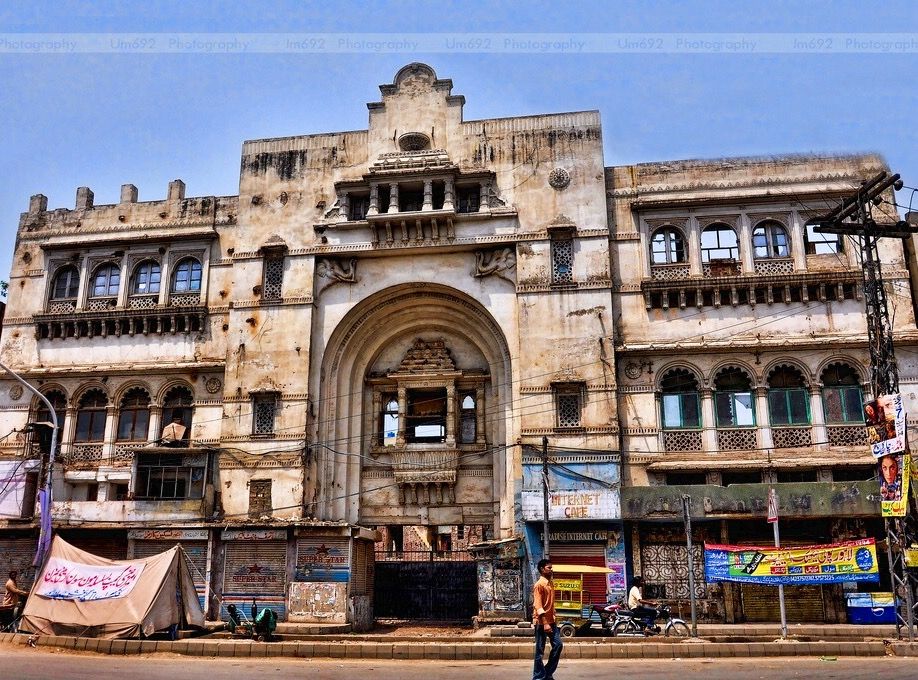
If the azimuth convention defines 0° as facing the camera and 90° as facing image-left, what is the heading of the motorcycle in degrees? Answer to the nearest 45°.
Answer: approximately 270°

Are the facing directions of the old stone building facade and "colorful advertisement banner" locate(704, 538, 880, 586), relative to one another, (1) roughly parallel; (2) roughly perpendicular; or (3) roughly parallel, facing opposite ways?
roughly parallel

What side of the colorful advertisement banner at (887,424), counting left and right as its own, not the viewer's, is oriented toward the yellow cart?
right

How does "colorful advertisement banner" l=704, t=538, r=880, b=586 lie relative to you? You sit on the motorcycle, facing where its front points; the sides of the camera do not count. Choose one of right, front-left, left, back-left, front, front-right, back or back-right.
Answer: front

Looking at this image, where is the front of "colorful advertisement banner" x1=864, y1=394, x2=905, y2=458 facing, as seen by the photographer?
facing the viewer

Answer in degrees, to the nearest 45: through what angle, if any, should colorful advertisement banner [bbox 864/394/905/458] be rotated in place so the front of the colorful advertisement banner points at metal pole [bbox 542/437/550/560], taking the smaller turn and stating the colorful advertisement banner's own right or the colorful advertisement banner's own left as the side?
approximately 90° to the colorful advertisement banner's own right

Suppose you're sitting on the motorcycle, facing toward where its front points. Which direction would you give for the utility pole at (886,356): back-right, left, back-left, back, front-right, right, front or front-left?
front

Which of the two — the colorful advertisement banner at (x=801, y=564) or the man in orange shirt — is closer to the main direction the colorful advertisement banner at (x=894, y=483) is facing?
the man in orange shirt

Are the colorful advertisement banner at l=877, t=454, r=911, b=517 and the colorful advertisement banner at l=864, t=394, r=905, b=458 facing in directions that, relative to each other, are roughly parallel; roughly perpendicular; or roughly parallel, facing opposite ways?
roughly parallel

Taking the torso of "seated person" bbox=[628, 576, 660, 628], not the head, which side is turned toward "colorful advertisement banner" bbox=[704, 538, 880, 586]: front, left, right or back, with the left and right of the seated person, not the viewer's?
front

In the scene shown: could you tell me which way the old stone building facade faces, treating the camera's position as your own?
facing the viewer

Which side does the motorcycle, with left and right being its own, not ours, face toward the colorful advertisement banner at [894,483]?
front

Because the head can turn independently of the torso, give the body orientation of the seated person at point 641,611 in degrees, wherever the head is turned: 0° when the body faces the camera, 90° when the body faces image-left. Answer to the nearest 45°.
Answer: approximately 270°

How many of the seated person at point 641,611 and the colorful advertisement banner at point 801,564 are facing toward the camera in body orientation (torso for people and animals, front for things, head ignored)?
1

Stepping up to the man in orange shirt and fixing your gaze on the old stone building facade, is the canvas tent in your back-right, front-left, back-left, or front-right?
front-left

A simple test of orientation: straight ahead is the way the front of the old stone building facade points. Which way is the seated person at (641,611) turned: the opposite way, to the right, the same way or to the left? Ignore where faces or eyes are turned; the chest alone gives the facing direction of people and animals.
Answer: to the left

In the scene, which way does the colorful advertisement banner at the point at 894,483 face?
toward the camera
